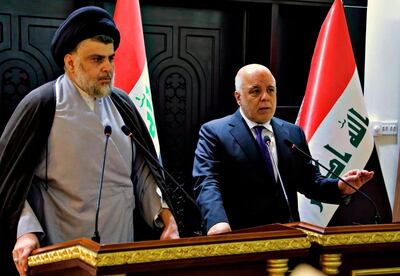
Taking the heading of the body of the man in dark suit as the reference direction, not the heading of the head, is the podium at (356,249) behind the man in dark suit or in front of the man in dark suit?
in front

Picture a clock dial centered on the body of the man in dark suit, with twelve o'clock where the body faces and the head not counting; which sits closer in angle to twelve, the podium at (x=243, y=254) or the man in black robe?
the podium

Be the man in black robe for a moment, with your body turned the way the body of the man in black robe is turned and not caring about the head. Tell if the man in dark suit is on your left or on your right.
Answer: on your left

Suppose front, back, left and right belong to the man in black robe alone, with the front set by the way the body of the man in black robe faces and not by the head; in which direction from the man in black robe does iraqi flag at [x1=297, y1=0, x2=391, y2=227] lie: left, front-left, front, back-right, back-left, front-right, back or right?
left

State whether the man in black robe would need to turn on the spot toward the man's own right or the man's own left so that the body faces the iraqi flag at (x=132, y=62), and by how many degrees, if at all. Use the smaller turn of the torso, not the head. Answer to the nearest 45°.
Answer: approximately 135° to the man's own left

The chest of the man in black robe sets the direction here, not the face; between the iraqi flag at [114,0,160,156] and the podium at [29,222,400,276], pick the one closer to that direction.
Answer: the podium

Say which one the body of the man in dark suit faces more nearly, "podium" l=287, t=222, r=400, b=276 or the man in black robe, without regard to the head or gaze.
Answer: the podium

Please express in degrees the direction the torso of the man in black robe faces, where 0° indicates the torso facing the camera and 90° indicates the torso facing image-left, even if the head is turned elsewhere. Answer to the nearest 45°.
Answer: approximately 315°
